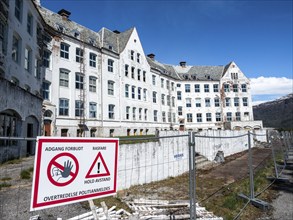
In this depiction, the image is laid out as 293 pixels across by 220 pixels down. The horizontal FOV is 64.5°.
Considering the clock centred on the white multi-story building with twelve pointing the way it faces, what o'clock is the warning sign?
The warning sign is roughly at 1 o'clock from the white multi-story building.

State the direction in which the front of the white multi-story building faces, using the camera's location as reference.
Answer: facing the viewer and to the right of the viewer

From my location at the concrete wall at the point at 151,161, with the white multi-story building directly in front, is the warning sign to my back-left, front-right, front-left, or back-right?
back-left

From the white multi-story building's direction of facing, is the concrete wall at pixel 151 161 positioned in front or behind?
in front

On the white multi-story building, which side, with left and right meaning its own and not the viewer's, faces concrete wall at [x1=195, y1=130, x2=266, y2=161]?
front
